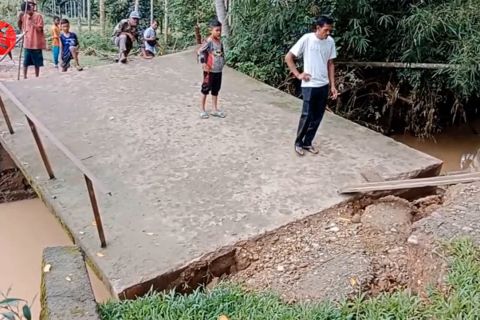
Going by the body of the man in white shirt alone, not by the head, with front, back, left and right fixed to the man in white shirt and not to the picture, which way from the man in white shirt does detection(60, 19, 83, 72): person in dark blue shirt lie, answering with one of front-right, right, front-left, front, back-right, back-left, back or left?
back

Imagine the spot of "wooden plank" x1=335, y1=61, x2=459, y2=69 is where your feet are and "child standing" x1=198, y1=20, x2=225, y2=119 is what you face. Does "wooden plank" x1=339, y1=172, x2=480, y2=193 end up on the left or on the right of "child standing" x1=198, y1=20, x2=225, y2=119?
left

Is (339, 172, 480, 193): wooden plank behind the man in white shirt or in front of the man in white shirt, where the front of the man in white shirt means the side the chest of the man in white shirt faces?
in front

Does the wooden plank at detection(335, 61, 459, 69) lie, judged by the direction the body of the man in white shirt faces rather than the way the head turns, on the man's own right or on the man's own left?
on the man's own left

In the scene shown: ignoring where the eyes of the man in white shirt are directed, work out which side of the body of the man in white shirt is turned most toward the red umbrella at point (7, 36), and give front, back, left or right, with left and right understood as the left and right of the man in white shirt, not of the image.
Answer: back

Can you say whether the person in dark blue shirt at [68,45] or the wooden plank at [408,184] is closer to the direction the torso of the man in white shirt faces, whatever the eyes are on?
the wooden plank

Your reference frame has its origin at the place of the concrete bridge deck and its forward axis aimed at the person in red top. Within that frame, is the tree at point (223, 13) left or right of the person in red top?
right

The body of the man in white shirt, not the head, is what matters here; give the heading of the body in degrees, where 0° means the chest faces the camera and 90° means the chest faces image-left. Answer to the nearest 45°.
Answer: approximately 315°

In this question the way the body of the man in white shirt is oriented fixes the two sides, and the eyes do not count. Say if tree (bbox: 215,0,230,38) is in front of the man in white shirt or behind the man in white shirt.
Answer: behind

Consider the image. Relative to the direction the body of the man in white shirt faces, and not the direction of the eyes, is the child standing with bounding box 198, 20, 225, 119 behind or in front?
behind

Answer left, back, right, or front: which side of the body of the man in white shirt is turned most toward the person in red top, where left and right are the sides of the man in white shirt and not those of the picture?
back

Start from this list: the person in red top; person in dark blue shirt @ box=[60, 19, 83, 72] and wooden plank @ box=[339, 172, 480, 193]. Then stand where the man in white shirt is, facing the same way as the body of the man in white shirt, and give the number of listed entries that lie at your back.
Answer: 2

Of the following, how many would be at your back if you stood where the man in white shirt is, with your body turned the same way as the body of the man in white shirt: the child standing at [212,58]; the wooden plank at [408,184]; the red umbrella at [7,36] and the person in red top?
3

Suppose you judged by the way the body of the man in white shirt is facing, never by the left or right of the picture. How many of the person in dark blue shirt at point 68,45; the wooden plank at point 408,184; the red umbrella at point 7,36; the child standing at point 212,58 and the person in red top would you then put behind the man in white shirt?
4

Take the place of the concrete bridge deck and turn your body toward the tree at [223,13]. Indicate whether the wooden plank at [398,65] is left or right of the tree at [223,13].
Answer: right

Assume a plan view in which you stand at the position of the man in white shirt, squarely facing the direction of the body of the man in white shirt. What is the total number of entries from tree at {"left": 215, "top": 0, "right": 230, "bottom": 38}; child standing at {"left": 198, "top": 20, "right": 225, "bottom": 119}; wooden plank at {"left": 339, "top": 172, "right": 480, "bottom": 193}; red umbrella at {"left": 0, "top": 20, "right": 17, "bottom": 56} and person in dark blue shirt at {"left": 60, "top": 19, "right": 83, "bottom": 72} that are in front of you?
1
